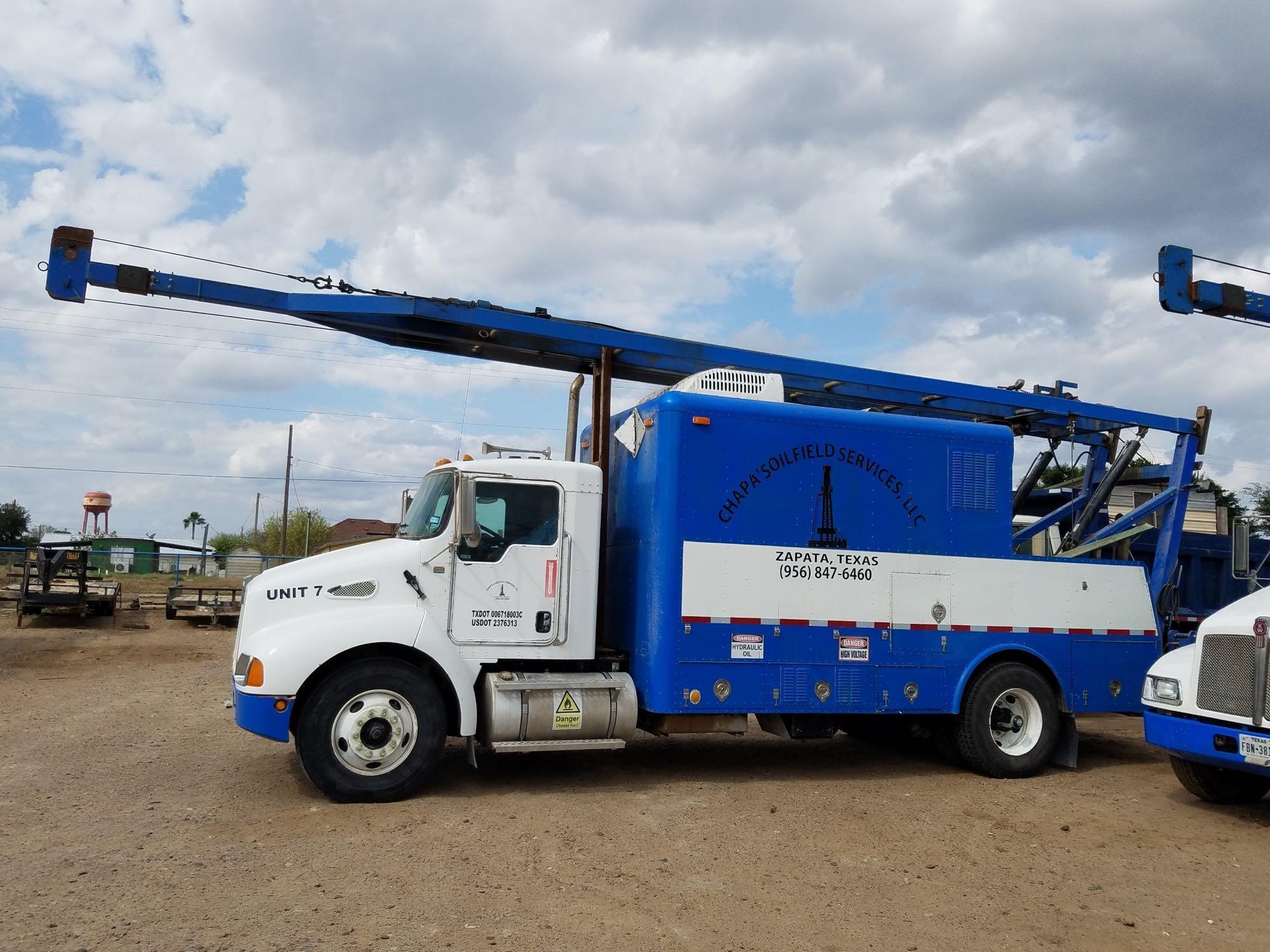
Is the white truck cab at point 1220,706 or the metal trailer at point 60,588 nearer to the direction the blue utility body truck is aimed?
the metal trailer

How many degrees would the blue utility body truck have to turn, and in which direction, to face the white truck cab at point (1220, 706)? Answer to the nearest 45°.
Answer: approximately 180°

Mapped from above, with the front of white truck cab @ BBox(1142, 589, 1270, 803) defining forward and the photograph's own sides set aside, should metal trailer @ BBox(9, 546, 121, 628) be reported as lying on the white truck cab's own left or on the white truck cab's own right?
on the white truck cab's own right

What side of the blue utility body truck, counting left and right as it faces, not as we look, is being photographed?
left

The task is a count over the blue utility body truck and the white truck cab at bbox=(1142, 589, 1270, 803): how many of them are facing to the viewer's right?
0

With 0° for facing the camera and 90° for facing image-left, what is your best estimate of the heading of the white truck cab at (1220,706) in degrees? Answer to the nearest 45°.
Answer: approximately 45°
